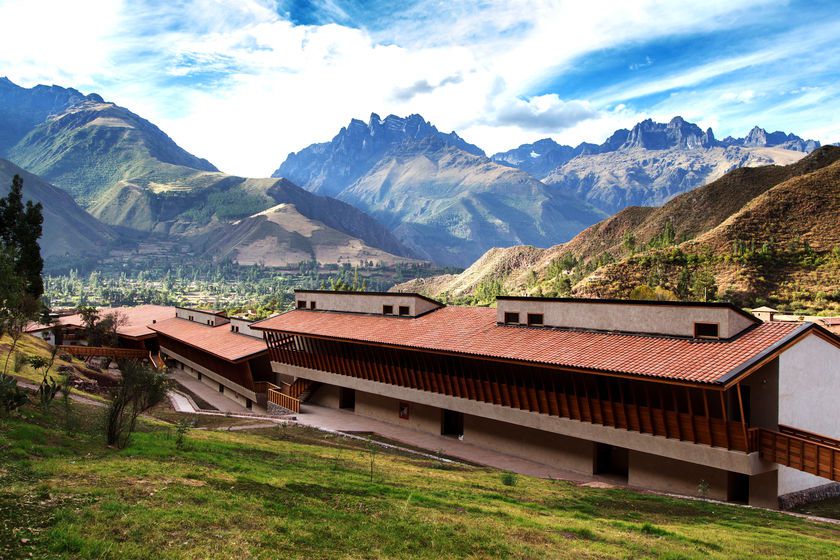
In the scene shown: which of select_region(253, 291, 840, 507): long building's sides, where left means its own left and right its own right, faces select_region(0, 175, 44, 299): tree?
right

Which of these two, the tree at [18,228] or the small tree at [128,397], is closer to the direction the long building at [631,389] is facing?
the small tree

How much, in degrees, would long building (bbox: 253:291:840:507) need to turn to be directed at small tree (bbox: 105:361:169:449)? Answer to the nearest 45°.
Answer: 0° — it already faces it

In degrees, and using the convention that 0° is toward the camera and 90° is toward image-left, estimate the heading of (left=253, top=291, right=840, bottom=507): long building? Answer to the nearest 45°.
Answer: approximately 45°
